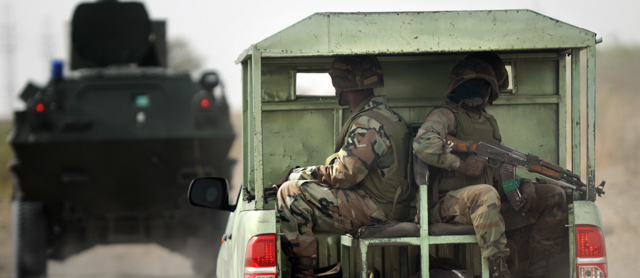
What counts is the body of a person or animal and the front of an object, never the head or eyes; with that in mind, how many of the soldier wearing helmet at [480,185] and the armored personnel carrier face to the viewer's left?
0

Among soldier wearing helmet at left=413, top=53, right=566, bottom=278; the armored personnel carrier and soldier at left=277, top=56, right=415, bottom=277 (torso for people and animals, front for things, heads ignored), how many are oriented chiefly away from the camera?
1

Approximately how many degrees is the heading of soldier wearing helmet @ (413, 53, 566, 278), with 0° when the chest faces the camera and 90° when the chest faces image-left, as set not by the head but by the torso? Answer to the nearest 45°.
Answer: approximately 315°

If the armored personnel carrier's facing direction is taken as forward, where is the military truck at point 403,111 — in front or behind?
behind

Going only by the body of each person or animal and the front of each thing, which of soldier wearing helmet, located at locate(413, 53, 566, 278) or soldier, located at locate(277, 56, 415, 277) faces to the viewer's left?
the soldier

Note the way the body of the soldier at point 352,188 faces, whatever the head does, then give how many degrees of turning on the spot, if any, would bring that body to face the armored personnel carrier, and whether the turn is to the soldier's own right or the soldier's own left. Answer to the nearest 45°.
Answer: approximately 45° to the soldier's own right

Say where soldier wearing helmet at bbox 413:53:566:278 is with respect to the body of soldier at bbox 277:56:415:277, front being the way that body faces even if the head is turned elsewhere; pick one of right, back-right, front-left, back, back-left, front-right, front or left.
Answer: back

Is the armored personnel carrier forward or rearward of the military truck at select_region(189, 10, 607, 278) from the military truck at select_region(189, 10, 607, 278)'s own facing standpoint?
forward

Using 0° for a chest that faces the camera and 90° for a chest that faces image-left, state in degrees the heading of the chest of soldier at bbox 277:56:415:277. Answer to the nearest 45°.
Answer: approximately 90°

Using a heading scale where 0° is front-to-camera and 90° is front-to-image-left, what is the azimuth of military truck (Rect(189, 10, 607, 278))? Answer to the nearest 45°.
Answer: approximately 180°
